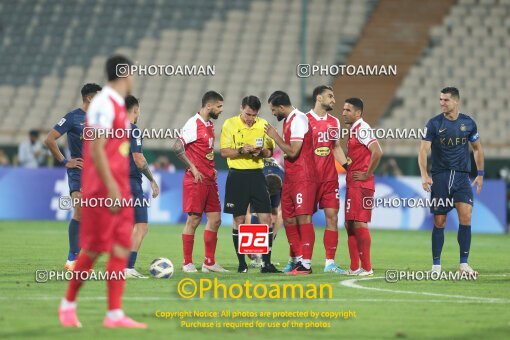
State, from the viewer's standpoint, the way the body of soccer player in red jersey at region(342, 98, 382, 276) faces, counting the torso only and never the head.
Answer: to the viewer's left

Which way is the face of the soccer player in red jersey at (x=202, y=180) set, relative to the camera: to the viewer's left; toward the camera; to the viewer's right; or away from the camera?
to the viewer's right

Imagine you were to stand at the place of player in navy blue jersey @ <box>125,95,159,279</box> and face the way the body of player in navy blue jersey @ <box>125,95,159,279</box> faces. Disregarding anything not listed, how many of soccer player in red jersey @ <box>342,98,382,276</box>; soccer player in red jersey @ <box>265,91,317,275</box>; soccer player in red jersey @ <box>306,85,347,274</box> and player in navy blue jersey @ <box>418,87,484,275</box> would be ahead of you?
4

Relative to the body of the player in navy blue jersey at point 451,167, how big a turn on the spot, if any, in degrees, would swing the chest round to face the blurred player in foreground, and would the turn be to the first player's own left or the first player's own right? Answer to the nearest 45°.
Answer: approximately 45° to the first player's own right

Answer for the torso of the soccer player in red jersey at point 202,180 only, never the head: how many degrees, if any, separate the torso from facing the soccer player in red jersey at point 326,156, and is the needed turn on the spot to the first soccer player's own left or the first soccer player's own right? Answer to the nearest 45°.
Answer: approximately 45° to the first soccer player's own left

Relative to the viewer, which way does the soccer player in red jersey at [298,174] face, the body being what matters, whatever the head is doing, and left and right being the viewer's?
facing to the left of the viewer

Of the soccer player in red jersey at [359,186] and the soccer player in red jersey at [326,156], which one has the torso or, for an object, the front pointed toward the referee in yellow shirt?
the soccer player in red jersey at [359,186]

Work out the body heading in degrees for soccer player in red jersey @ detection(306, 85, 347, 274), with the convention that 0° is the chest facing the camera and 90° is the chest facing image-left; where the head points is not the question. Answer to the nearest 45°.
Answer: approximately 315°

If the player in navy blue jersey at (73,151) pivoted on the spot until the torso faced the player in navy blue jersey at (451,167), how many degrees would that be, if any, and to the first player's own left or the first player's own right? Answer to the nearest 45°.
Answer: approximately 45° to the first player's own left

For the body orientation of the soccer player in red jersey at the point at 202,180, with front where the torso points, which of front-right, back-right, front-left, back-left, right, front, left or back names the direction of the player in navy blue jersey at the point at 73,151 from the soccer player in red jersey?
back-right
